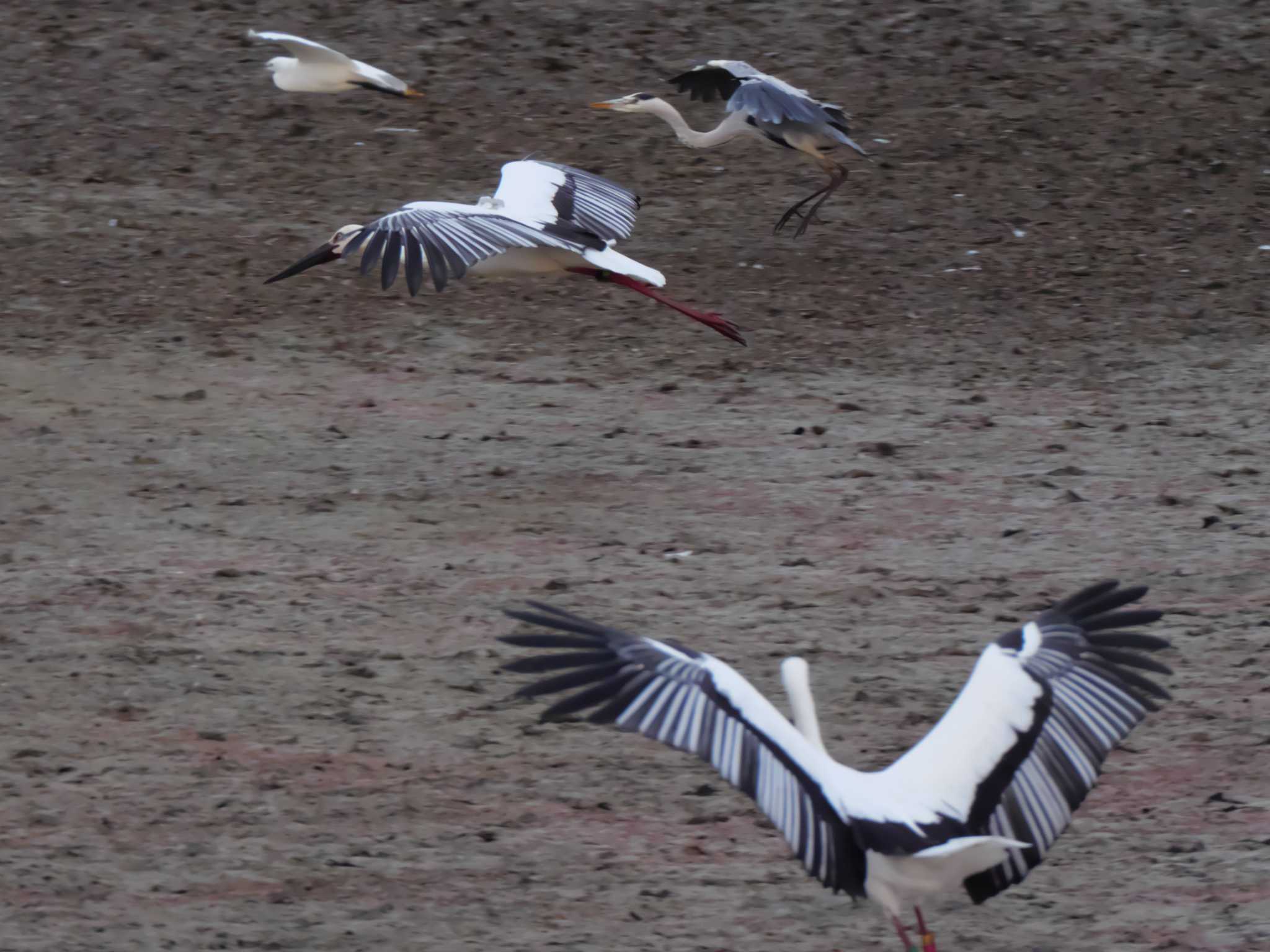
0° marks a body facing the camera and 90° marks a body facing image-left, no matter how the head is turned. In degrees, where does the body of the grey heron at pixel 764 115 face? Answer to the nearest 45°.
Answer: approximately 90°

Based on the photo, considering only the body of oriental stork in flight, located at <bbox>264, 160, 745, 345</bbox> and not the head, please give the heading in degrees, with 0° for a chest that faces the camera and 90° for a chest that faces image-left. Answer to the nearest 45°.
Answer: approximately 90°

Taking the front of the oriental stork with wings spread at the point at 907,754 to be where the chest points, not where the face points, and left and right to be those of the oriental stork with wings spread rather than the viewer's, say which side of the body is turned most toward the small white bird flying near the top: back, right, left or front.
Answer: front

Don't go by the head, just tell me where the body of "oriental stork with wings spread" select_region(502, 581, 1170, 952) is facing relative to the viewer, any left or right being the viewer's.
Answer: facing away from the viewer and to the left of the viewer

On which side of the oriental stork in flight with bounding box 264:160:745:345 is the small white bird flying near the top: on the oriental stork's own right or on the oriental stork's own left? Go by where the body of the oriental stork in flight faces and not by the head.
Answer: on the oriental stork's own right

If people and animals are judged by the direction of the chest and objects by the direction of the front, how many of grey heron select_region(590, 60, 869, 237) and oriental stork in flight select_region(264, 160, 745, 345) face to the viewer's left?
2
